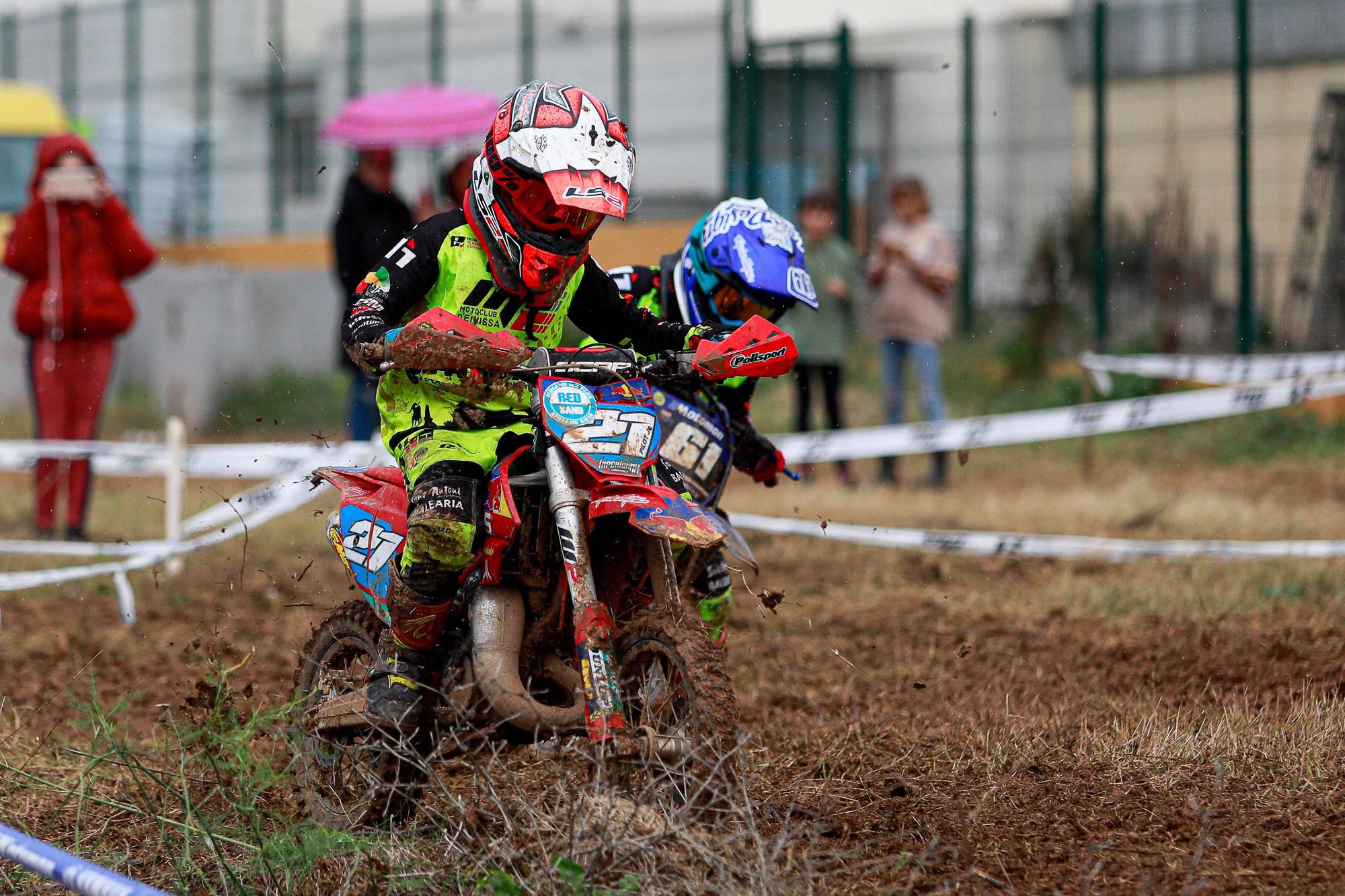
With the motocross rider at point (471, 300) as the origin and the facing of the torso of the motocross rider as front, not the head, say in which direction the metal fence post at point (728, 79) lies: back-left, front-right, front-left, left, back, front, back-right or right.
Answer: back-left

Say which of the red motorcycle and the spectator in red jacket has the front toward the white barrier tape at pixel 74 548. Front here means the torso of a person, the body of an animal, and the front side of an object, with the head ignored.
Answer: the spectator in red jacket

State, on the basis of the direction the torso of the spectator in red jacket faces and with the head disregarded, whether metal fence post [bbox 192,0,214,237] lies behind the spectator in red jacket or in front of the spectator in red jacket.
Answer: behind

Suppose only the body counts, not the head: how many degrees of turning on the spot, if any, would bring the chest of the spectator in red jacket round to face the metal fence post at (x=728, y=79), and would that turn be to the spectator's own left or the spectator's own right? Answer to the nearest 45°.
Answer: approximately 135° to the spectator's own left

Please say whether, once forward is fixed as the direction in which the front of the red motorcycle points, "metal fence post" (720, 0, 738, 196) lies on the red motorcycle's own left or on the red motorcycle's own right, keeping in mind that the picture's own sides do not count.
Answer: on the red motorcycle's own left

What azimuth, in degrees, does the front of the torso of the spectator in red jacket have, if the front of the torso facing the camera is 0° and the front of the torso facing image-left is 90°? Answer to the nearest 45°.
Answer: approximately 0°

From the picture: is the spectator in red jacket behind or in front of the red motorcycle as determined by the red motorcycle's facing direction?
behind

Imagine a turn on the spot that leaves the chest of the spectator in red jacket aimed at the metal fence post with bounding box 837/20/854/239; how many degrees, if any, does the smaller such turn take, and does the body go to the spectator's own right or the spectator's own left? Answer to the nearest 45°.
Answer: approximately 135° to the spectator's own left

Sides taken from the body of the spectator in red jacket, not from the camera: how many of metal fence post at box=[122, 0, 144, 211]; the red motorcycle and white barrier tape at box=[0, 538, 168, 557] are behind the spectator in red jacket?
1
